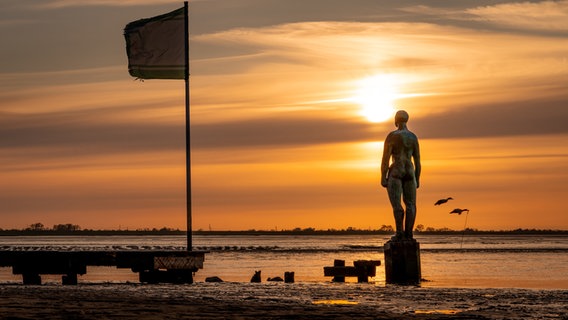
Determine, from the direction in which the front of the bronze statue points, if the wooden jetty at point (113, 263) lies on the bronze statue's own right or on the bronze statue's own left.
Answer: on the bronze statue's own left

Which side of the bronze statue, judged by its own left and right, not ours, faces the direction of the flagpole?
left

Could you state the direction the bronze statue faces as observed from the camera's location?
facing away from the viewer
